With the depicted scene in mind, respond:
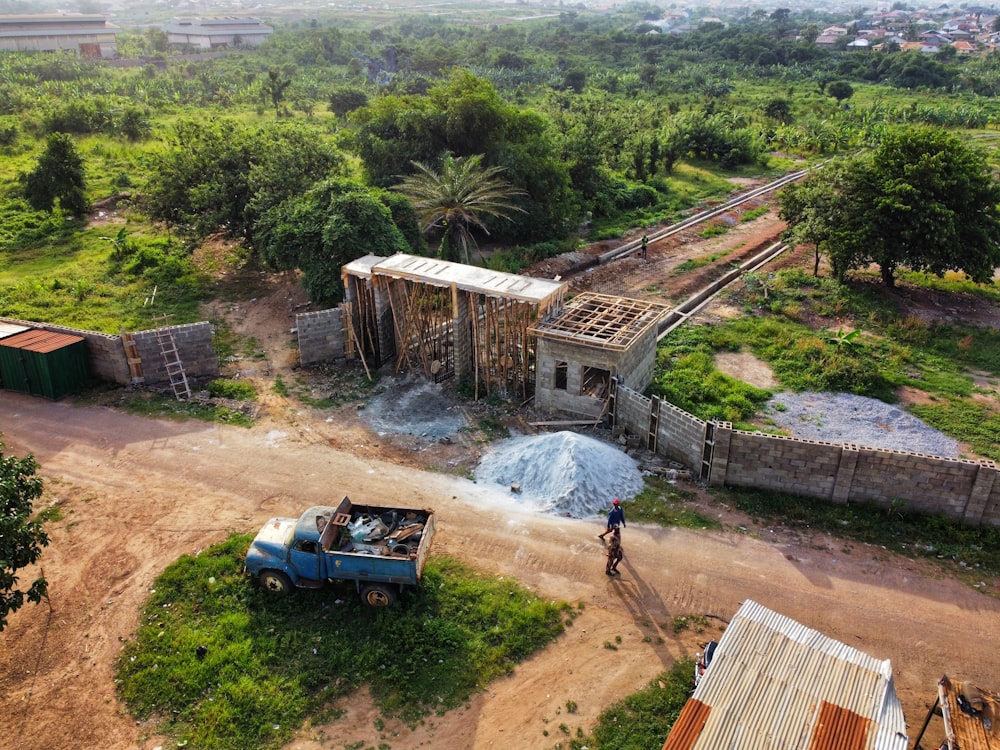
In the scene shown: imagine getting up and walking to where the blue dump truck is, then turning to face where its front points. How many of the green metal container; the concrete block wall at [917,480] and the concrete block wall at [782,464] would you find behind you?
2

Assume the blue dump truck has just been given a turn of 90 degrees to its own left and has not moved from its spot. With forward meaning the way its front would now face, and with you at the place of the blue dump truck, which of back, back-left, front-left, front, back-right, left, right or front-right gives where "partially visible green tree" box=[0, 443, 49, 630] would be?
right

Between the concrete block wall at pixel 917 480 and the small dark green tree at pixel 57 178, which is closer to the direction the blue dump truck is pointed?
the small dark green tree

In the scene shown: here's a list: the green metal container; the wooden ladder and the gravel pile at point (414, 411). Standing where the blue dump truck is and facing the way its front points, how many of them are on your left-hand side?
0

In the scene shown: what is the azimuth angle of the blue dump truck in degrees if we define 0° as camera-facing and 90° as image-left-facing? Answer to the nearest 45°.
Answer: approximately 90°

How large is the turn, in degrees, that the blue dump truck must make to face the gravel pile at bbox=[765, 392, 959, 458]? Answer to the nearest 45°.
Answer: approximately 180°

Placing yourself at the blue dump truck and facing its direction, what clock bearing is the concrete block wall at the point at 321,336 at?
The concrete block wall is roughly at 3 o'clock from the blue dump truck.

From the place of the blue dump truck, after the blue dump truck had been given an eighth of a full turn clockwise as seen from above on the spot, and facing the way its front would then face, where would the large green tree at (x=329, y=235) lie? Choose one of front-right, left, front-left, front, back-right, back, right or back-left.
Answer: front-right

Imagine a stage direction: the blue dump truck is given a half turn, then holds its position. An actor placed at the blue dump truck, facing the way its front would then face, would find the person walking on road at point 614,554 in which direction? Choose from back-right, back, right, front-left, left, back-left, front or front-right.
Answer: front

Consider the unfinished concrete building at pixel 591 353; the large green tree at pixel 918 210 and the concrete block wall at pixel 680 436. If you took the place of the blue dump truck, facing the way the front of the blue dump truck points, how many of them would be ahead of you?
0

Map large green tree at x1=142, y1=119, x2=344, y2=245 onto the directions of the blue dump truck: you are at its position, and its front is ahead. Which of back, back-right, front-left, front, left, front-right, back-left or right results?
right

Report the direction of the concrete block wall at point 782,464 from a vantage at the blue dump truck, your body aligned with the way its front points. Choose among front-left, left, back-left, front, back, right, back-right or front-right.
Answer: back

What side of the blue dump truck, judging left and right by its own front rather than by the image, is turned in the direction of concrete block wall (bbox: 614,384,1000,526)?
back

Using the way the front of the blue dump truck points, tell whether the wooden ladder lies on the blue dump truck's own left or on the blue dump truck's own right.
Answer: on the blue dump truck's own right

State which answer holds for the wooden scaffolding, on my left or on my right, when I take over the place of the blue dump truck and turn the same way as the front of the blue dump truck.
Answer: on my right

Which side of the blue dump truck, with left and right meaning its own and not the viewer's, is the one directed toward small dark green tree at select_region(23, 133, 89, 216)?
right

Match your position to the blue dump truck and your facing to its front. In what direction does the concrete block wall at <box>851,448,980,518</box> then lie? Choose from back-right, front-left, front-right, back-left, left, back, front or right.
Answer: back

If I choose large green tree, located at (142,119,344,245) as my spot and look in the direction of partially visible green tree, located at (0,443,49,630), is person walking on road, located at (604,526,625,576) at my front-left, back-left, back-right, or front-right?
front-left
